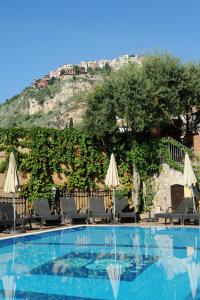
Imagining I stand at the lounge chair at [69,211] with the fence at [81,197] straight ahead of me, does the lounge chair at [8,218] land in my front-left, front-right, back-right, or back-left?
back-left

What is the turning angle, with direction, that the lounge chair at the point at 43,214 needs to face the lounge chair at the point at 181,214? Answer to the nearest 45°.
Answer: approximately 45° to its left

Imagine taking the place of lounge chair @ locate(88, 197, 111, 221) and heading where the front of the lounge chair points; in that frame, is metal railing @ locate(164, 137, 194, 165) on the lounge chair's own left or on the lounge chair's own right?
on the lounge chair's own left

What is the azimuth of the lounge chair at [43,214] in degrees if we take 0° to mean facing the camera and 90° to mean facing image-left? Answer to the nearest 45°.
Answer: approximately 315°

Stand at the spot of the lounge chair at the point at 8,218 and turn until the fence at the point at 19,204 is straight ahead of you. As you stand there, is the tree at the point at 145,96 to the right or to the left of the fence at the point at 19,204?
right

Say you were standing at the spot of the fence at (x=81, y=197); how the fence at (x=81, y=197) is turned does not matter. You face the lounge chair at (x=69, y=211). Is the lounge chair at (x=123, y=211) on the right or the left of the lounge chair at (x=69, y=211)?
left

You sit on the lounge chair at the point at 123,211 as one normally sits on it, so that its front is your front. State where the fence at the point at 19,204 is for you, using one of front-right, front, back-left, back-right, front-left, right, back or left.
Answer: back-right

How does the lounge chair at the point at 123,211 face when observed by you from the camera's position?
facing the viewer and to the right of the viewer

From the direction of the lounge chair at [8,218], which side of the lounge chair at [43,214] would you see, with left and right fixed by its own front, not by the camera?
right

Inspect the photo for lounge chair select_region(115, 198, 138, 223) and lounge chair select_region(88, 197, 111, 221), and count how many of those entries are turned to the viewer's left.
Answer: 0

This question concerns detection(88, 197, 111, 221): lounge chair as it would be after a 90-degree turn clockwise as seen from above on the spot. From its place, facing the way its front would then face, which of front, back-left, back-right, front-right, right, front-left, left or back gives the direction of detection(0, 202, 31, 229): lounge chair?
front
